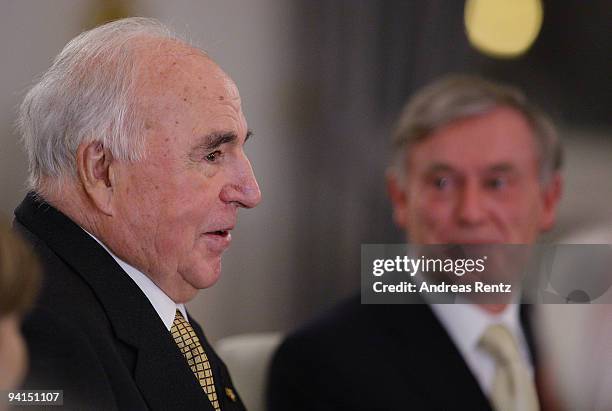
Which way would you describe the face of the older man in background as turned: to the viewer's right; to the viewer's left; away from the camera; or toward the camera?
toward the camera

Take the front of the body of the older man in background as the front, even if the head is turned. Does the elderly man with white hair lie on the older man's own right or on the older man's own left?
on the older man's own right

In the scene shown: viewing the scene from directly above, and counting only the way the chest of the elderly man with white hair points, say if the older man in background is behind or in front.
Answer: in front

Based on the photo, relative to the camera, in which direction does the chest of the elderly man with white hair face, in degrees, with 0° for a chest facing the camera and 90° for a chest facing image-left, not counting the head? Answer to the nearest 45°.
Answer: approximately 270°

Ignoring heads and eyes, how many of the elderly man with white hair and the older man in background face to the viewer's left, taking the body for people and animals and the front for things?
0

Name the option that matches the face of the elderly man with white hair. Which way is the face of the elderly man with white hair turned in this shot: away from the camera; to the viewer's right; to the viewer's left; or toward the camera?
to the viewer's right

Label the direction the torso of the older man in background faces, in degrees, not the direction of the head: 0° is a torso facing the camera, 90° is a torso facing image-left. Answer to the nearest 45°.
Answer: approximately 315°
